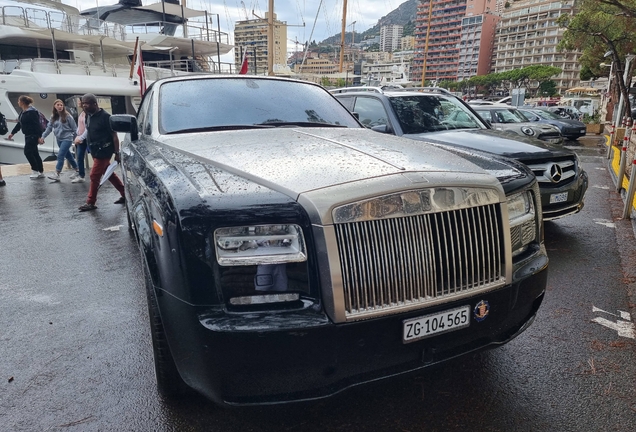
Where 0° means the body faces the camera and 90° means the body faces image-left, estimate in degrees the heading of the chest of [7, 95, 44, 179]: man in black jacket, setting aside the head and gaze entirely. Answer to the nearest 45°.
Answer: approximately 90°

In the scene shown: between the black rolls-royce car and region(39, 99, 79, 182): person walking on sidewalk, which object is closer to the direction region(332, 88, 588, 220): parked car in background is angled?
the black rolls-royce car

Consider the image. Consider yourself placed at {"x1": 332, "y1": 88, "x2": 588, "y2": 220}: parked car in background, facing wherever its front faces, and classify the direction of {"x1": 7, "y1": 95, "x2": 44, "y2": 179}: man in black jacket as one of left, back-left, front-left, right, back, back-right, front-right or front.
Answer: back-right

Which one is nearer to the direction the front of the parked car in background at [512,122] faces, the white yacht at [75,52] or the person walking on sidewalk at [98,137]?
the person walking on sidewalk

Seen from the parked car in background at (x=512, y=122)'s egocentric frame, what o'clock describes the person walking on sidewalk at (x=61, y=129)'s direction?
The person walking on sidewalk is roughly at 3 o'clock from the parked car in background.

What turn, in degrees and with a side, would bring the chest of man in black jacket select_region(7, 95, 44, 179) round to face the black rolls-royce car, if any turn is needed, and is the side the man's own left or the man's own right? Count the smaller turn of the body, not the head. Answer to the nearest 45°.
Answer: approximately 90° to the man's own left

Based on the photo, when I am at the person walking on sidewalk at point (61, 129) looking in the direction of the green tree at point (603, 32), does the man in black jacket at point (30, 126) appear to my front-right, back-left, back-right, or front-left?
back-left

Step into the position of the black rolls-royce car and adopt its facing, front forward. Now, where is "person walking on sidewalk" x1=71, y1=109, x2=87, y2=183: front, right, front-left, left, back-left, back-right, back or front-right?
back
